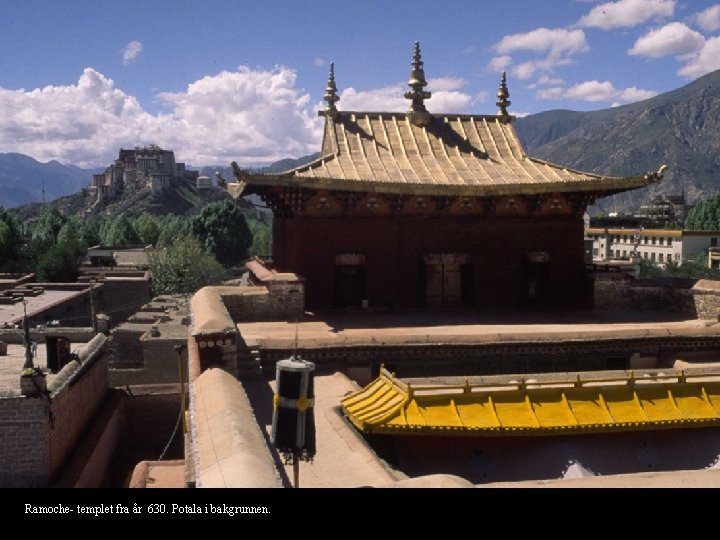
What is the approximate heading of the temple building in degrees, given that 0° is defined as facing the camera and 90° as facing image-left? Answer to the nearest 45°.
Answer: approximately 0°
